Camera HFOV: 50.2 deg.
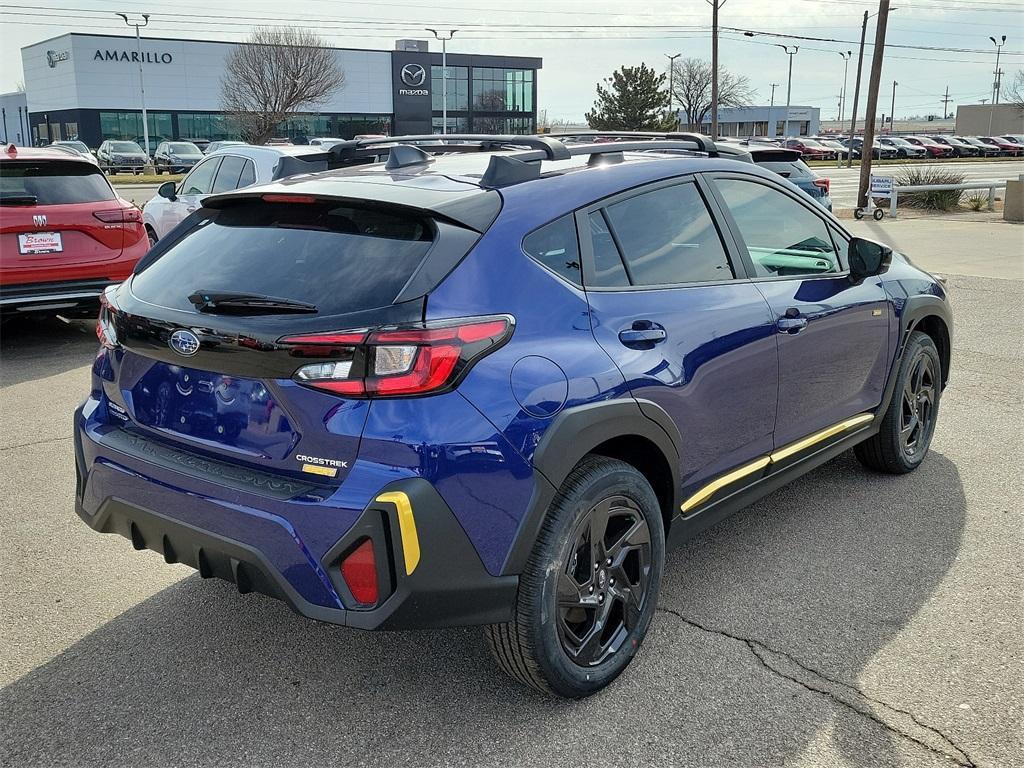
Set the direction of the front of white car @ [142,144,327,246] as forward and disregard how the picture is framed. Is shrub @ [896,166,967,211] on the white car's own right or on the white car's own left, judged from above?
on the white car's own right

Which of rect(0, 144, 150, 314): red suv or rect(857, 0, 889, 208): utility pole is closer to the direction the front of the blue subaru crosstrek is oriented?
the utility pole

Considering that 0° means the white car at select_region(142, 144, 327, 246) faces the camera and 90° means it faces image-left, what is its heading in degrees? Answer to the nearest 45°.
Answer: approximately 135°

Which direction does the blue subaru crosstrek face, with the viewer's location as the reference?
facing away from the viewer and to the right of the viewer
